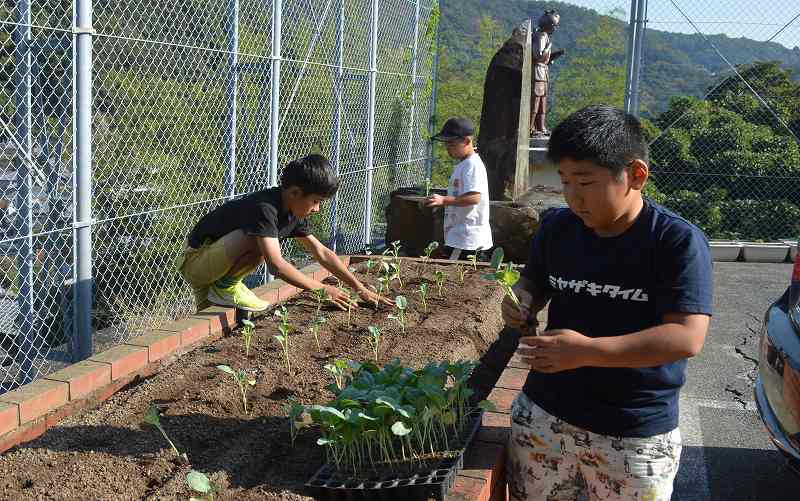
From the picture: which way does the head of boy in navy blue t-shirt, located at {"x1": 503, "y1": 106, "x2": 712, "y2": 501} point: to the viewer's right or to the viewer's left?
to the viewer's left

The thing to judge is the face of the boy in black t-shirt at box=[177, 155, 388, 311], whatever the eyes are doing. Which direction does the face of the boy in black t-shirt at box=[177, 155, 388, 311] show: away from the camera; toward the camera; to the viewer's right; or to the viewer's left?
to the viewer's right

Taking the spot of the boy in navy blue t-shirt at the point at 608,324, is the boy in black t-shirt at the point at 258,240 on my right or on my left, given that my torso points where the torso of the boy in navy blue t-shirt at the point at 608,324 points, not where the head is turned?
on my right

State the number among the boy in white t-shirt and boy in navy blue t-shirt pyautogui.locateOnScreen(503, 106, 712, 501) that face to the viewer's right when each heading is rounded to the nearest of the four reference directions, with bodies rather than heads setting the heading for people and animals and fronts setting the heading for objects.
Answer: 0

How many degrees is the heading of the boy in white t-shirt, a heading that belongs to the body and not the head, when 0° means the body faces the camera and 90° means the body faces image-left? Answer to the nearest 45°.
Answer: approximately 90°

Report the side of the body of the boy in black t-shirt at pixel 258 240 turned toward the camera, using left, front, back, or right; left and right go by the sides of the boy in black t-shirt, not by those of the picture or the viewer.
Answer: right

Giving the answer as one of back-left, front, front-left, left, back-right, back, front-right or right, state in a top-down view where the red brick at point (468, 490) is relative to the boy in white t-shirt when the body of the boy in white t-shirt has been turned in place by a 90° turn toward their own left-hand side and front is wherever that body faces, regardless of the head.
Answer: front

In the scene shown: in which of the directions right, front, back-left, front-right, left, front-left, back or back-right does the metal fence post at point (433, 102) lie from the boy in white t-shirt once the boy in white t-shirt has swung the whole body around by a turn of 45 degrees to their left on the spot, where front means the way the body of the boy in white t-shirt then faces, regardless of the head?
back-right

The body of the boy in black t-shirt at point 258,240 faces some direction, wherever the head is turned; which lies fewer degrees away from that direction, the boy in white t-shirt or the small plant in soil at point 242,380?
the boy in white t-shirt

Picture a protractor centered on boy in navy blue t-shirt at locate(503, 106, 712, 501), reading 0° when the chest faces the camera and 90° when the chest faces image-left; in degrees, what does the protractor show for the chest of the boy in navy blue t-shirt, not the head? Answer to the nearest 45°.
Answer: approximately 45°

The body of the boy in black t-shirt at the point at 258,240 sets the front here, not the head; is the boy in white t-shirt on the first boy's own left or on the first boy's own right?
on the first boy's own left
